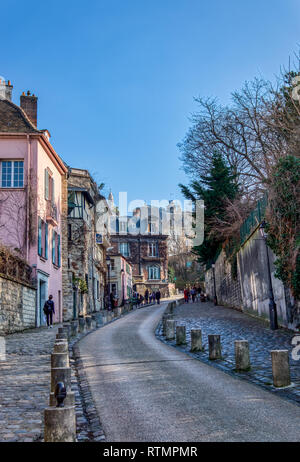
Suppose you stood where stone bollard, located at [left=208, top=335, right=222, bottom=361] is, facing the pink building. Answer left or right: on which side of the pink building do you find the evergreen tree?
right

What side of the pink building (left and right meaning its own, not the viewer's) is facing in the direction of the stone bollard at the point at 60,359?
right

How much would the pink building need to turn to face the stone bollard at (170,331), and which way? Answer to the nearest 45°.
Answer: approximately 45° to its right

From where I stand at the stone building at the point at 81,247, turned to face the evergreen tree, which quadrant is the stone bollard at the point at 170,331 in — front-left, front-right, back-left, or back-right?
front-right

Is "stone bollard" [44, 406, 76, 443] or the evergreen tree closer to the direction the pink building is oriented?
the evergreen tree

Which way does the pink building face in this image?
to the viewer's right

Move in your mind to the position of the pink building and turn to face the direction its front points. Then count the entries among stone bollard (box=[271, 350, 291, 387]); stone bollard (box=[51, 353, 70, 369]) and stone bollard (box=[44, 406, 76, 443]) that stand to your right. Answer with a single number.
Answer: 3

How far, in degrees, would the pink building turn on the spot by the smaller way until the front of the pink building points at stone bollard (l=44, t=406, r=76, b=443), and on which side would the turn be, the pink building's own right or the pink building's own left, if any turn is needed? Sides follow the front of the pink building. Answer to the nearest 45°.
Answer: approximately 90° to the pink building's own right

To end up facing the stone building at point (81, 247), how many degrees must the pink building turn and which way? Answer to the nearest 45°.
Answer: approximately 90° to its left

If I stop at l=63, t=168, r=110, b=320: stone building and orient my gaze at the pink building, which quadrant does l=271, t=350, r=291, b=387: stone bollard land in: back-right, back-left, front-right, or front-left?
front-left
